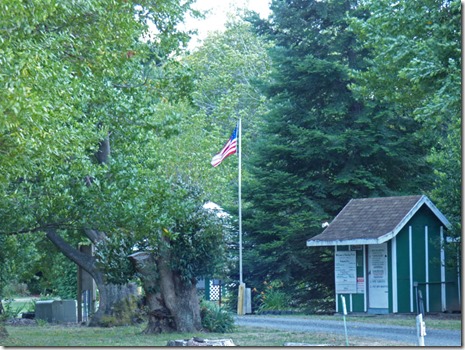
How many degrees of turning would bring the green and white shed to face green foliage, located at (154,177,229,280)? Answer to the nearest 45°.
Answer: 0° — it already faces it

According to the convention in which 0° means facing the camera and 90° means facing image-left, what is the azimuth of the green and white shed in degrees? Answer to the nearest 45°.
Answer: approximately 45°

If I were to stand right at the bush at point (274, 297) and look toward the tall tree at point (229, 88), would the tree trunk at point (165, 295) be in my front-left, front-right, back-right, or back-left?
back-left

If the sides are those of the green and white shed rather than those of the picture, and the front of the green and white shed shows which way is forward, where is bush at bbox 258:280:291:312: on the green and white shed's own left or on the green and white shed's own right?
on the green and white shed's own right

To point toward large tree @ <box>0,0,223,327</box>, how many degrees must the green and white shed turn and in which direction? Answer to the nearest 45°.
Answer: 0° — it already faces it

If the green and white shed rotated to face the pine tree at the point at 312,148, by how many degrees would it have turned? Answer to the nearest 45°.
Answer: approximately 90° to its right

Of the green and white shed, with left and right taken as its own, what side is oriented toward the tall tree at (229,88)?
right

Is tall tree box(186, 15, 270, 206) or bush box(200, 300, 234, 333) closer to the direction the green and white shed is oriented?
the bush
